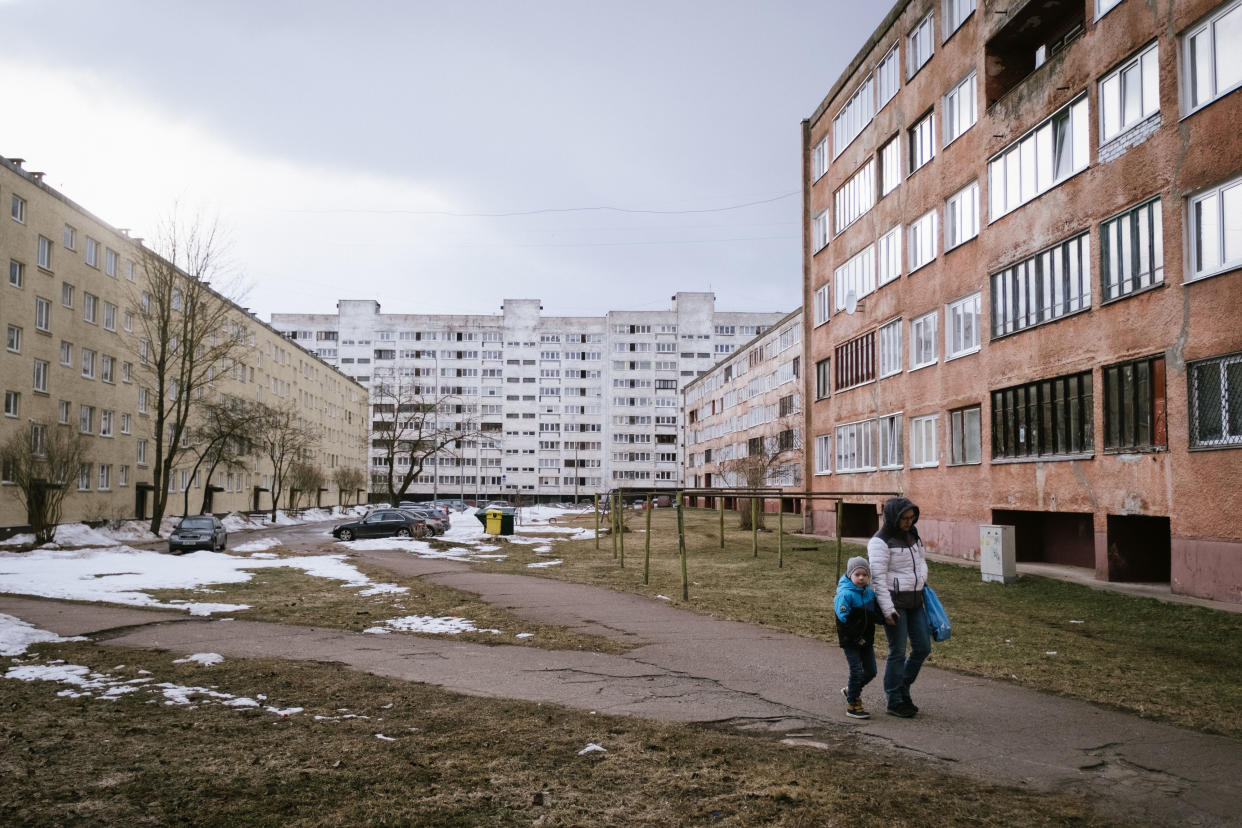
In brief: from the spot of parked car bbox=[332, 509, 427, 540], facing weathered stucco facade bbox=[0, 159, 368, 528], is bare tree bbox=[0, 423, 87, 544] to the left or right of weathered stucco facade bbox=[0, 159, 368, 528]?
left

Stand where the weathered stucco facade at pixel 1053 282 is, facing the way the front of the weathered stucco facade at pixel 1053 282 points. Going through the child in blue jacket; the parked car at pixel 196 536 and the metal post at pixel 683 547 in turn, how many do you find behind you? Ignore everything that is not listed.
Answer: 0

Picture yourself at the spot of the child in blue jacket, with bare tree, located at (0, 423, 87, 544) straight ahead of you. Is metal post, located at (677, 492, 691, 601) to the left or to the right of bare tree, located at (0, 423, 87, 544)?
right

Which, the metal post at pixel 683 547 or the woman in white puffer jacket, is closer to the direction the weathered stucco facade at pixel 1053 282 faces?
the metal post

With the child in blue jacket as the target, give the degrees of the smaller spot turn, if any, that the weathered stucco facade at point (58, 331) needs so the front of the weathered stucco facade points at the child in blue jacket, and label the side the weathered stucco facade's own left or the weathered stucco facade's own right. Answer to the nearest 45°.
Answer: approximately 45° to the weathered stucco facade's own right

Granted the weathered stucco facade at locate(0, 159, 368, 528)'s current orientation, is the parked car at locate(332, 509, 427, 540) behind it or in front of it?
in front

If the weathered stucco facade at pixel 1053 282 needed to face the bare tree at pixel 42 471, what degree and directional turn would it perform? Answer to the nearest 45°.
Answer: approximately 45° to its right

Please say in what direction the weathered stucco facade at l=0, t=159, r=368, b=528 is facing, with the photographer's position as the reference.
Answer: facing the viewer and to the right of the viewer

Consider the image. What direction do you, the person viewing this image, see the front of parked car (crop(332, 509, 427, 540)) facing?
facing to the left of the viewer

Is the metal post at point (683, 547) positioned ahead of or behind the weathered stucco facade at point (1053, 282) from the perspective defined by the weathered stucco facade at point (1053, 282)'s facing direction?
ahead

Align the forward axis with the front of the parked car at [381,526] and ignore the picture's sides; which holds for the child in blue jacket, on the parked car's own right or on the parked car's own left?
on the parked car's own left

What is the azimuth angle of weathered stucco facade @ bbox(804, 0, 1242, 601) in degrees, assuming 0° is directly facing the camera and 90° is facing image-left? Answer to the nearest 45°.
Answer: approximately 45°

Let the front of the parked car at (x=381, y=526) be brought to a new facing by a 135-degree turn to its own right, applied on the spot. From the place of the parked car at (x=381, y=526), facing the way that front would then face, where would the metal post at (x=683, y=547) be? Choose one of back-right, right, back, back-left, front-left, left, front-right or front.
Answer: back-right

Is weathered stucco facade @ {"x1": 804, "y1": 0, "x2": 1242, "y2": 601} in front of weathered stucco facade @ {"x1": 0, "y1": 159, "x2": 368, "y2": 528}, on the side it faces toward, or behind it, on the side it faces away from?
in front

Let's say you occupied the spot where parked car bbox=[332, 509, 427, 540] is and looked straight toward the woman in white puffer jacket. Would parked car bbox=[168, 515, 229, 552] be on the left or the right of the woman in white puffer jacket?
right

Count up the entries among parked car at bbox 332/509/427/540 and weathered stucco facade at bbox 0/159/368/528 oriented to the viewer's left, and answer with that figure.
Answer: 1
